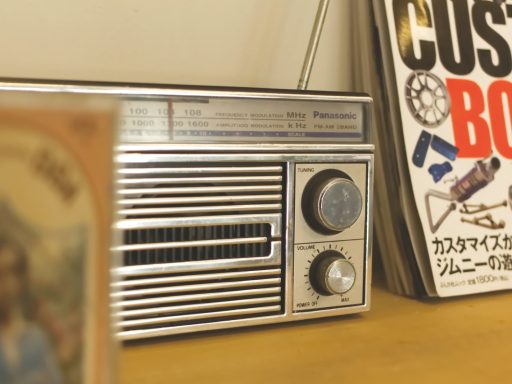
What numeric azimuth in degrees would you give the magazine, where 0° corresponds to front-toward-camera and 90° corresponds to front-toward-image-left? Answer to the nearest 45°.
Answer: approximately 315°

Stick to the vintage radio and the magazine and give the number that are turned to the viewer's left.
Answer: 0

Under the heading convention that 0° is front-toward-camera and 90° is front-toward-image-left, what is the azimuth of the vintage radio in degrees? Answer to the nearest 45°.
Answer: approximately 315°
